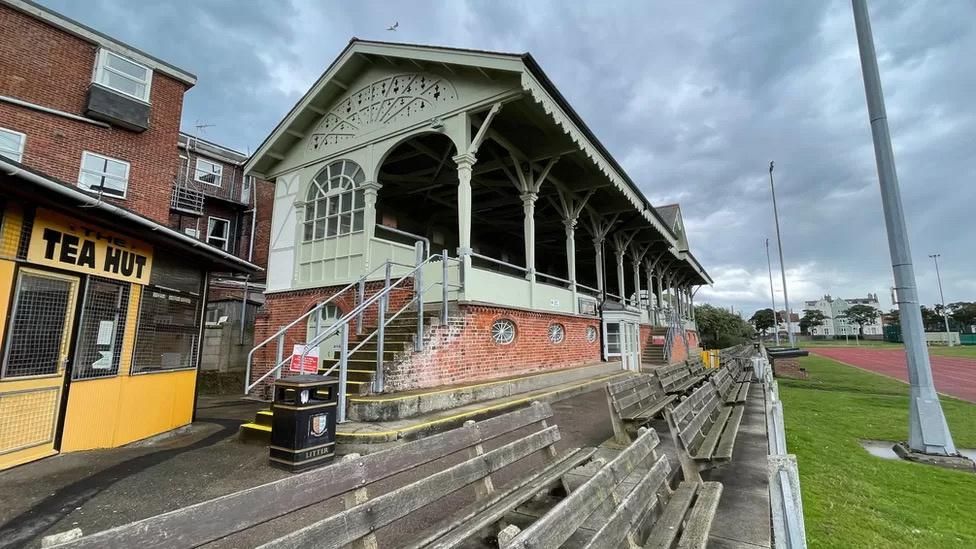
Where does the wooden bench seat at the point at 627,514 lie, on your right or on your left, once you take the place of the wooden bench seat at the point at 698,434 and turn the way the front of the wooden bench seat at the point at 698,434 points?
on your right

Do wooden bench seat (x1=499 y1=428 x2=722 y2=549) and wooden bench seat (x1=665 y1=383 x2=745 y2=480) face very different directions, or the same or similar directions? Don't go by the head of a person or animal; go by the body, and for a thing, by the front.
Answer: same or similar directions

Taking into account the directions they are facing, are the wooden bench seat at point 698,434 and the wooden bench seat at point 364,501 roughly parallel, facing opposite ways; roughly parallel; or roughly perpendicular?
roughly parallel

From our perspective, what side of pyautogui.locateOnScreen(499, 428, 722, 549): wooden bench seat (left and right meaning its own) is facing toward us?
right

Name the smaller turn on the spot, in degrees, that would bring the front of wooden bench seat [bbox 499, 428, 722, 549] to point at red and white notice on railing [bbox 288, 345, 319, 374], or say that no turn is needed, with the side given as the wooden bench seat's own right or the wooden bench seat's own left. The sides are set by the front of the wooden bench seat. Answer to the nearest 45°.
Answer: approximately 135° to the wooden bench seat's own left

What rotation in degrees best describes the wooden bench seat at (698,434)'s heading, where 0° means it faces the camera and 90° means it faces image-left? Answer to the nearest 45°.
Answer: approximately 270°

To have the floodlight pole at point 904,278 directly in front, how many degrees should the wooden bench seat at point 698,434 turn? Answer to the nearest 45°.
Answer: approximately 45° to its left

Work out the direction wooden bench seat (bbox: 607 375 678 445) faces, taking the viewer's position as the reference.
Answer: facing the viewer and to the right of the viewer

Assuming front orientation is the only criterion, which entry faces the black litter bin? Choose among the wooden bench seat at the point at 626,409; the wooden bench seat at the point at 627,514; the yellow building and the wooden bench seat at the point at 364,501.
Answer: the yellow building

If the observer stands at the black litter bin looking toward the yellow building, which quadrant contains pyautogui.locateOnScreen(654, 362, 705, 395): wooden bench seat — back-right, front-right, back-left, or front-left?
back-right

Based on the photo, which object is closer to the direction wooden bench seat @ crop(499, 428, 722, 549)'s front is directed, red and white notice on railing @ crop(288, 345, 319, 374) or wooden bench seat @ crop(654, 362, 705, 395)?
the wooden bench seat

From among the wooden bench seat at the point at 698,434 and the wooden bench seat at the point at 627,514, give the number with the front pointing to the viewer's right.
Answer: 2

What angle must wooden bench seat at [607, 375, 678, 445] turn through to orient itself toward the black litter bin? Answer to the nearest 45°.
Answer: approximately 135° to its right

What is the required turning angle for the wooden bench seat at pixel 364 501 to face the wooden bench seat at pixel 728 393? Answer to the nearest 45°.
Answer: approximately 90° to its left

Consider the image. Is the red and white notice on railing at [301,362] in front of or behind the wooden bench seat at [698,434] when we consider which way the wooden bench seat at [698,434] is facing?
behind

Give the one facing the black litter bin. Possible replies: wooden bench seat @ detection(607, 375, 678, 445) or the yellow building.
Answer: the yellow building

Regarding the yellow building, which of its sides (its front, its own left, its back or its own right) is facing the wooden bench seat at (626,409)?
front

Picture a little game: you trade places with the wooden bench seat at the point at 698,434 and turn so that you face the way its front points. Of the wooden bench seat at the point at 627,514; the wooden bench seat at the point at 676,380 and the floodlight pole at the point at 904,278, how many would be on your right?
1

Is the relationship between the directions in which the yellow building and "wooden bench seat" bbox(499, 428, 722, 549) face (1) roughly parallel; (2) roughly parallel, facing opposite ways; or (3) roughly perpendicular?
roughly parallel
